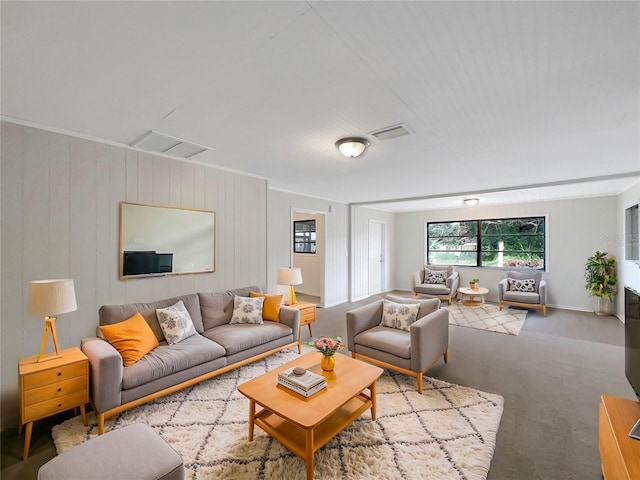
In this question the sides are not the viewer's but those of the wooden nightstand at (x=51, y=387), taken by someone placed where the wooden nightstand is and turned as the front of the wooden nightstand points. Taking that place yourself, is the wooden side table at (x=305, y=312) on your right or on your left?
on your left

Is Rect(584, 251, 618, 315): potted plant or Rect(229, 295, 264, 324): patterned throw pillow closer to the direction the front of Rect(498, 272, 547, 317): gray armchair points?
the patterned throw pillow

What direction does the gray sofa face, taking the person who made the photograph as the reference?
facing the viewer and to the right of the viewer

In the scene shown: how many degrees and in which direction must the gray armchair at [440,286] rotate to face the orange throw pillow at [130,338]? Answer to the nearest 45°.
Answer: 0° — it already faces it

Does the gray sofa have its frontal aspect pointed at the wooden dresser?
yes

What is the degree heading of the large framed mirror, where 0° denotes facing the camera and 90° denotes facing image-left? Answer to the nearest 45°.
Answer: approximately 315°

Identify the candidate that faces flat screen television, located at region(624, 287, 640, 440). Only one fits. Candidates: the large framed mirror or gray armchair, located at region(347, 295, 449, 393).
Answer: the large framed mirror

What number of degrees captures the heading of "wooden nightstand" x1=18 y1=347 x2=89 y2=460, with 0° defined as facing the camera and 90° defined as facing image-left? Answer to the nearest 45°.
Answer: approximately 315°

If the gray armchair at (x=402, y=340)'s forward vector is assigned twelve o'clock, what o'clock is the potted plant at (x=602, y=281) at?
The potted plant is roughly at 6 o'clock from the gray armchair.

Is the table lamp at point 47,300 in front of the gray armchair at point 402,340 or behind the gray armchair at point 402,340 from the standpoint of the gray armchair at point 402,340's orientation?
in front

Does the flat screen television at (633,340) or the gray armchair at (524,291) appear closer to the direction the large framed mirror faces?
the flat screen television

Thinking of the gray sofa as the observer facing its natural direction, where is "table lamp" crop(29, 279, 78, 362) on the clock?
The table lamp is roughly at 4 o'clock from the gray sofa.

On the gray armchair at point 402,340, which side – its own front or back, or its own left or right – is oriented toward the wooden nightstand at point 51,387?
front

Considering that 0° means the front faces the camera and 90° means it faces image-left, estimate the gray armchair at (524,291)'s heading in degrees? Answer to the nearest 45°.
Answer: approximately 0°

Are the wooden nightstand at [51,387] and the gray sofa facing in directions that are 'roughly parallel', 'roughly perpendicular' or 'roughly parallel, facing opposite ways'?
roughly parallel

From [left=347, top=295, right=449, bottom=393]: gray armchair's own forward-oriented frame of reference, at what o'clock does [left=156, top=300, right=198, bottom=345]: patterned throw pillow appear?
The patterned throw pillow is roughly at 1 o'clock from the gray armchair.

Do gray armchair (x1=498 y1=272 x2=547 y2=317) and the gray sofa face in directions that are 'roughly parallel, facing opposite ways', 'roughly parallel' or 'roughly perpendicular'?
roughly perpendicular
